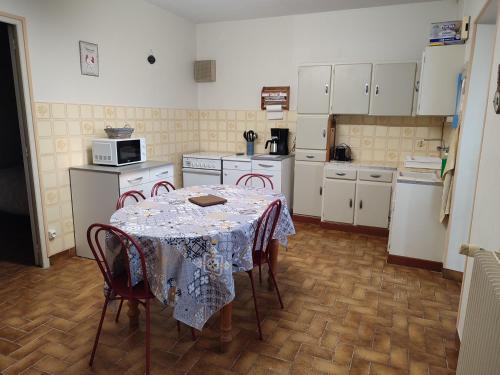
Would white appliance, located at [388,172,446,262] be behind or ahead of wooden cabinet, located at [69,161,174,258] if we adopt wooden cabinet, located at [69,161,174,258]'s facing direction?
ahead

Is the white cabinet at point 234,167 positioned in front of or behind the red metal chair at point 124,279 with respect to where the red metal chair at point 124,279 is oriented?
in front

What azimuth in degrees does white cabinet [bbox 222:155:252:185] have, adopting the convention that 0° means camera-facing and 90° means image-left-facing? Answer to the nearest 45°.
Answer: approximately 0°

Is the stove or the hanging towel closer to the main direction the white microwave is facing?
the hanging towel

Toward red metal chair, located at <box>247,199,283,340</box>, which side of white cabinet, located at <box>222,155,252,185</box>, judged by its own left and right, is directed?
front

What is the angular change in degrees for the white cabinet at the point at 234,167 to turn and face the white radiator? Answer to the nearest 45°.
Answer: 0° — it already faces it

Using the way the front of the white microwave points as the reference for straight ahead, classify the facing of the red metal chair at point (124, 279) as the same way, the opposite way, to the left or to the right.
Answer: to the left

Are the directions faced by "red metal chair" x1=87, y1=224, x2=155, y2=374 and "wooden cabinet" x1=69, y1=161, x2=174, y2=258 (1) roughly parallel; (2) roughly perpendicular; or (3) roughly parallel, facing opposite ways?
roughly perpendicular

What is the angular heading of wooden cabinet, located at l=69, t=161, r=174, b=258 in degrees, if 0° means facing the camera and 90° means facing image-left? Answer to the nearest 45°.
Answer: approximately 315°

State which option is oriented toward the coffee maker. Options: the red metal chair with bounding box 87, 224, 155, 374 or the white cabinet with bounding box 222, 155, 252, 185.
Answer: the red metal chair

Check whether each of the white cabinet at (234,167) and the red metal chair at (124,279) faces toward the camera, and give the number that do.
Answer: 1

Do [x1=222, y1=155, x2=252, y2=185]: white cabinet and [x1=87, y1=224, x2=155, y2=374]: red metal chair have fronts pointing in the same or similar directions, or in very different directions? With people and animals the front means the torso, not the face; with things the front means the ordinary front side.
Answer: very different directions

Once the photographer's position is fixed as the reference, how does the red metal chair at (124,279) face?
facing away from the viewer and to the right of the viewer
